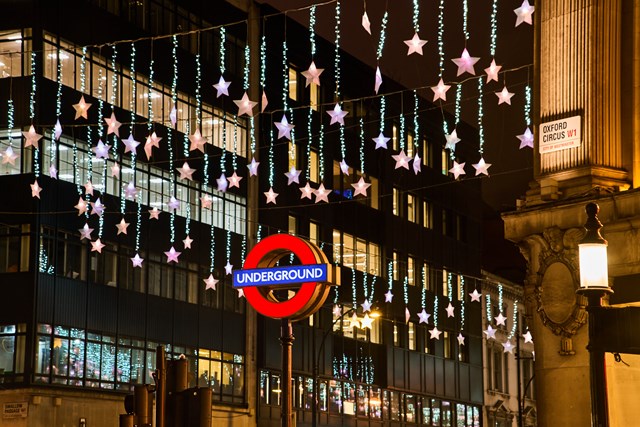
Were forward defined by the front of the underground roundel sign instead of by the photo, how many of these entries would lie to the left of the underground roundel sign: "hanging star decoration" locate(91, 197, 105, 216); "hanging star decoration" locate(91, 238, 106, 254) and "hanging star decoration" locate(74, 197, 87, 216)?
0

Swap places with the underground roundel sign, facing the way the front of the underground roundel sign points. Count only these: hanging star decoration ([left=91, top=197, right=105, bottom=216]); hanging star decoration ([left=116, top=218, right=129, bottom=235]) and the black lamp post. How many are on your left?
1

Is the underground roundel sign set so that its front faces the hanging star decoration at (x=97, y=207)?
no

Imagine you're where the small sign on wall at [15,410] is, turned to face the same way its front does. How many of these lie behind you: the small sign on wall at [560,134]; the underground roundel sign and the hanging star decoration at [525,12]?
0

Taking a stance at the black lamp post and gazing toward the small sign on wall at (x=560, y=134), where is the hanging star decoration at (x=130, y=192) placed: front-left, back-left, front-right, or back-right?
front-left

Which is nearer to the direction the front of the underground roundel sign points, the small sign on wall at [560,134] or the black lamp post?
the black lamp post

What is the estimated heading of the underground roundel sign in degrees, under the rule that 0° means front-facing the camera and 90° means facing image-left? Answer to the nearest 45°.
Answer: approximately 45°

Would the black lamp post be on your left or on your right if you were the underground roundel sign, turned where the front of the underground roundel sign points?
on your left

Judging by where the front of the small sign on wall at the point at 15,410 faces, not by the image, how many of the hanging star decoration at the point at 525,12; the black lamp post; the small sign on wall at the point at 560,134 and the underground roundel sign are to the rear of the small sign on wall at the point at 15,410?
0

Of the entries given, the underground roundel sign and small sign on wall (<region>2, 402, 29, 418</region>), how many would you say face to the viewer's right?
0

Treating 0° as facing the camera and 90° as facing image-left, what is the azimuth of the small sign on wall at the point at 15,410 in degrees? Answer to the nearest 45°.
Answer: approximately 0°

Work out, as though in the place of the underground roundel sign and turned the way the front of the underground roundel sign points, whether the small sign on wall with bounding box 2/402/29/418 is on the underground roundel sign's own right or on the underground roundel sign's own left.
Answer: on the underground roundel sign's own right

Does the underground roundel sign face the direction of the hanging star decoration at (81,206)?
no
